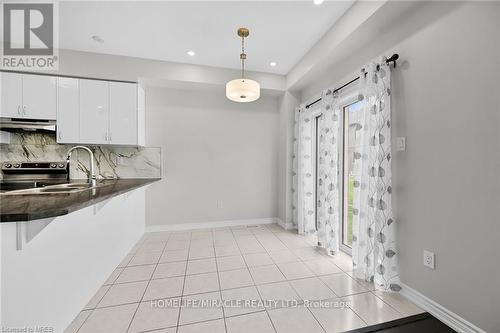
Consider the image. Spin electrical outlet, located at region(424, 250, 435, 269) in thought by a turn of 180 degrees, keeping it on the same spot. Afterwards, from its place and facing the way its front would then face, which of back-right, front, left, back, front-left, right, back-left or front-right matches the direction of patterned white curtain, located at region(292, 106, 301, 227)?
left

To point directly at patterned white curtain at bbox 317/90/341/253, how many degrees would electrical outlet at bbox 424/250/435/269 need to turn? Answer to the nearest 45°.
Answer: approximately 90° to its right

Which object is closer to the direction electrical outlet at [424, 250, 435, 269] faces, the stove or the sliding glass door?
the stove

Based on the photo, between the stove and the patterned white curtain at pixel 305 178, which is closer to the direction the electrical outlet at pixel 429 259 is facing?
the stove

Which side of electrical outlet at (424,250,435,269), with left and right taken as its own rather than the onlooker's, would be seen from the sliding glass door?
right

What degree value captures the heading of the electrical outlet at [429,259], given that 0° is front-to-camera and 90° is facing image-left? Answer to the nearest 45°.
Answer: approximately 45°

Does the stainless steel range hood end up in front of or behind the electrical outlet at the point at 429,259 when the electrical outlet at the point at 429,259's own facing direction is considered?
in front
